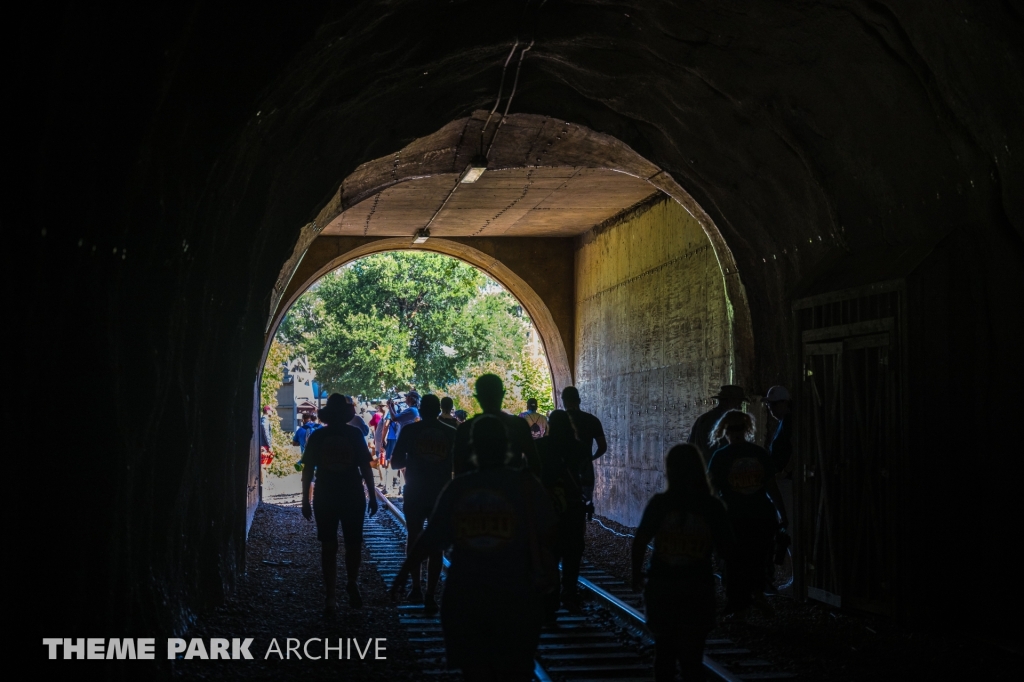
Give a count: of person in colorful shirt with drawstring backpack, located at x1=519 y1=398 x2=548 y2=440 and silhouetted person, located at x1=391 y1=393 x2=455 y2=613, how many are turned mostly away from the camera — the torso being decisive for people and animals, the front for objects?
2

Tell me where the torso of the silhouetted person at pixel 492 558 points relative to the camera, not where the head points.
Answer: away from the camera

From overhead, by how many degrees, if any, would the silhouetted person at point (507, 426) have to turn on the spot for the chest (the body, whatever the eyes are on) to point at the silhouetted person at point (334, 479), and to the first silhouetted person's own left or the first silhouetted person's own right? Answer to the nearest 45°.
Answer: approximately 45° to the first silhouetted person's own left

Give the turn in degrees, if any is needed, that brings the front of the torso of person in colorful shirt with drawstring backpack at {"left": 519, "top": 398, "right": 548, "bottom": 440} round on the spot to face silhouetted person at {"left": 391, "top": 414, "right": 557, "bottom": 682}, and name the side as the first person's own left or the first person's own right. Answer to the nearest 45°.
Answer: approximately 180°

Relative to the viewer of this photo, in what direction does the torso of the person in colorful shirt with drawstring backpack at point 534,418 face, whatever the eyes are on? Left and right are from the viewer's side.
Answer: facing away from the viewer

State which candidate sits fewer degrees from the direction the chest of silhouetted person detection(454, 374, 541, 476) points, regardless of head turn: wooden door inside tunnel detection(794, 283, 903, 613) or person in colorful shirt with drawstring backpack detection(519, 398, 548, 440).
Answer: the person in colorful shirt with drawstring backpack

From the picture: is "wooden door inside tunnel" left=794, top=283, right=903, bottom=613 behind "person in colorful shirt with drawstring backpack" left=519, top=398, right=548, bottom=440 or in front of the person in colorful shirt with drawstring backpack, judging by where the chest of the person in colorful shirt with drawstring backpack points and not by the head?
behind

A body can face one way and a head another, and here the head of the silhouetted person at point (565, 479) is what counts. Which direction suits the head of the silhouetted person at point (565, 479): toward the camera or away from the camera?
away from the camera

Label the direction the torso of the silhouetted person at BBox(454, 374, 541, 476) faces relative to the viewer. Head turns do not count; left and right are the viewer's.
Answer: facing away from the viewer

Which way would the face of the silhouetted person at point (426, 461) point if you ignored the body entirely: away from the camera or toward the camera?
away from the camera

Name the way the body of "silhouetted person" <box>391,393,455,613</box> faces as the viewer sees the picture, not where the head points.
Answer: away from the camera

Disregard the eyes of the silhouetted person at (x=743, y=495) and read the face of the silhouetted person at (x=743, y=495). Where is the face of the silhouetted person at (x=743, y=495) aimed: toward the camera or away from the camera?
away from the camera
